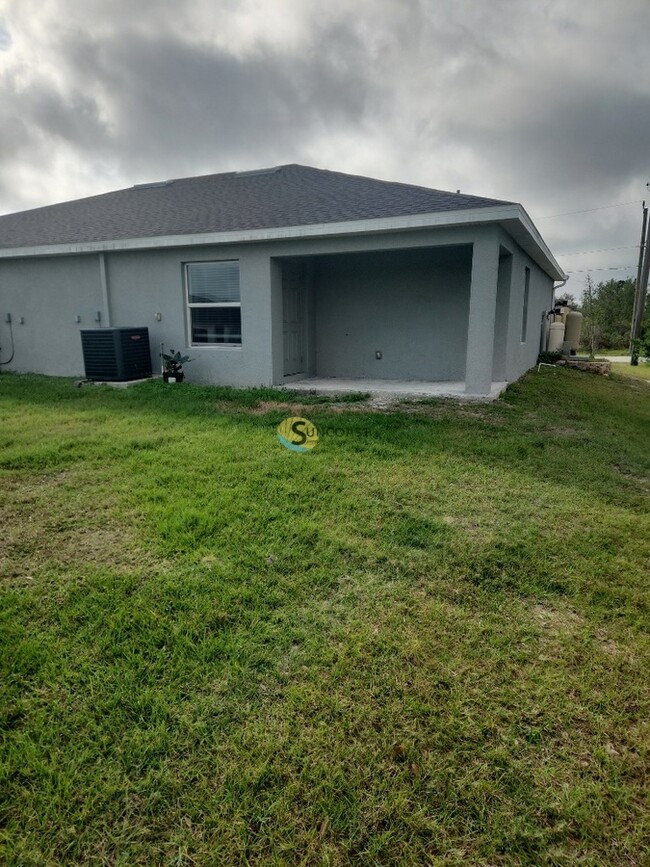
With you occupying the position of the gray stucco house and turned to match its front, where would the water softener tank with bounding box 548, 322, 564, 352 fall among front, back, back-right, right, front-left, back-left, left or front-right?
front-right

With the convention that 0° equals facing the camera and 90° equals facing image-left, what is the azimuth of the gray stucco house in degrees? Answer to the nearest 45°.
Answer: approximately 180°

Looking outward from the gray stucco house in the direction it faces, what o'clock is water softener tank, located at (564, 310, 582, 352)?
The water softener tank is roughly at 2 o'clock from the gray stucco house.

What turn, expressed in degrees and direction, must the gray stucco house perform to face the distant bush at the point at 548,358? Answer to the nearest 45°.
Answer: approximately 45° to its right

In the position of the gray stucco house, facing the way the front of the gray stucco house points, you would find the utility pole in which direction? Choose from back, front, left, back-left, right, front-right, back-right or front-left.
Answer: front-right
